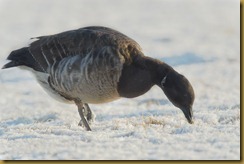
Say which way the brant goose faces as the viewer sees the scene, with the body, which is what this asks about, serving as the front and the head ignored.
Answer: to the viewer's right
